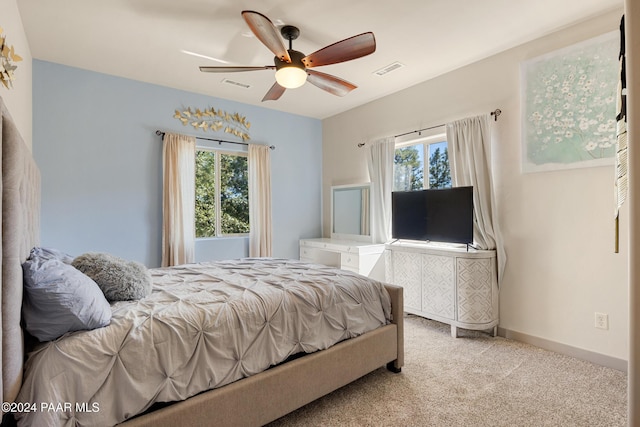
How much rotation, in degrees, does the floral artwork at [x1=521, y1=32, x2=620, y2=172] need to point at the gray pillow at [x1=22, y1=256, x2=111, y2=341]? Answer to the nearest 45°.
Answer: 0° — it already faces it

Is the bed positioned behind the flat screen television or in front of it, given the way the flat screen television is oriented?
in front

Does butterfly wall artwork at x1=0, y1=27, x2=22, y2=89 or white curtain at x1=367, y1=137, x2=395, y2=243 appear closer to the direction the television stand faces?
the butterfly wall artwork

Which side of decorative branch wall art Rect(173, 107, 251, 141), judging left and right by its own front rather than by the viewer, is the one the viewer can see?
front

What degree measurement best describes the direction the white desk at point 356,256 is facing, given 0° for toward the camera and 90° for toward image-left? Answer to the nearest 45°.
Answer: approximately 45°

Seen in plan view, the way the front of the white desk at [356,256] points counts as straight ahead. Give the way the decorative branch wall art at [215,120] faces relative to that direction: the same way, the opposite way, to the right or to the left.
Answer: to the left

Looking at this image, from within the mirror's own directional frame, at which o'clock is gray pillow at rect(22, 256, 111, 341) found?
The gray pillow is roughly at 11 o'clock from the mirror.

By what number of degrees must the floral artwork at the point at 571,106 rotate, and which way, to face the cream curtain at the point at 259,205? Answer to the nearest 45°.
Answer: approximately 45° to its right

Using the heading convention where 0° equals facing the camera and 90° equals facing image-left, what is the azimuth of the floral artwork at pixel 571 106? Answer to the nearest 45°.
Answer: approximately 45°

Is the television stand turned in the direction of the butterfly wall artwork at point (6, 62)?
yes

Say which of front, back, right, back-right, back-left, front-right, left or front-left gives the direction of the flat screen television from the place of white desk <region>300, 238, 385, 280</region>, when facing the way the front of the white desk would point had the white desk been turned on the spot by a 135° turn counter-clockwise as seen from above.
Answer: front-right

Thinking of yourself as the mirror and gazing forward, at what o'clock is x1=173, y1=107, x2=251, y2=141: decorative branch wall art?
The decorative branch wall art is roughly at 1 o'clock from the mirror.

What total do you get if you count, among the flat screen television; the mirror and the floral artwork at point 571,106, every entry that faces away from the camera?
0

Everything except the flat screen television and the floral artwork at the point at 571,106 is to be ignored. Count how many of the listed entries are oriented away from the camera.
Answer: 0

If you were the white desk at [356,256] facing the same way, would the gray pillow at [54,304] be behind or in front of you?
in front

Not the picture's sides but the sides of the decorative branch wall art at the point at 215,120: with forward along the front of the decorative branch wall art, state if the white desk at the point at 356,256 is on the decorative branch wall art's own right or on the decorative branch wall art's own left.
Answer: on the decorative branch wall art's own left
